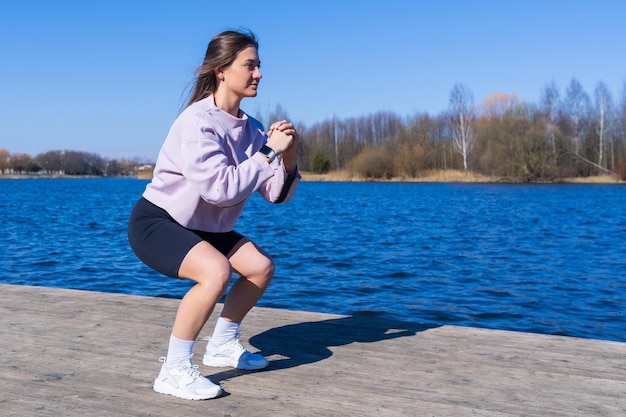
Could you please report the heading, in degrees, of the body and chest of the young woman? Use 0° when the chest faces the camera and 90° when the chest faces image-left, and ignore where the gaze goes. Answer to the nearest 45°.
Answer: approximately 315°

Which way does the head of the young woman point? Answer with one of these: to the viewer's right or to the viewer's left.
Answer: to the viewer's right
